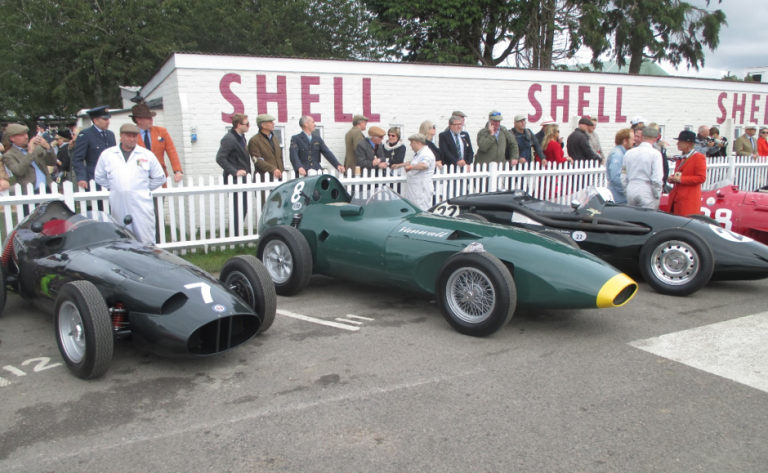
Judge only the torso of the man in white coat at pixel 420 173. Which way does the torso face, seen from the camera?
to the viewer's left

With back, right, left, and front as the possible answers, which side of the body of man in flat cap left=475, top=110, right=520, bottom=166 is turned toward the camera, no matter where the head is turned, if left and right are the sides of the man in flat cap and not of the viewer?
front

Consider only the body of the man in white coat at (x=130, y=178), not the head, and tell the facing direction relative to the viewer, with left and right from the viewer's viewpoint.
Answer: facing the viewer

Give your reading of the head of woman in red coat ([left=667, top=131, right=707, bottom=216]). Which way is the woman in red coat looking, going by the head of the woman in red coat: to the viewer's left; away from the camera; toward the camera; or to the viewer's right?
to the viewer's left

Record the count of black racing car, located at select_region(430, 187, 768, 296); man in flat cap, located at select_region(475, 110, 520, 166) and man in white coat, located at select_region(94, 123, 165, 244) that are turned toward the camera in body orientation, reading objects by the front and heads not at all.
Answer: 2

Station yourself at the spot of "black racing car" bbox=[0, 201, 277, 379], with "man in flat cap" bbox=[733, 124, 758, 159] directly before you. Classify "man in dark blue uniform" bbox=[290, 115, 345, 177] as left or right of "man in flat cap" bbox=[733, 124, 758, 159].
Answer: left

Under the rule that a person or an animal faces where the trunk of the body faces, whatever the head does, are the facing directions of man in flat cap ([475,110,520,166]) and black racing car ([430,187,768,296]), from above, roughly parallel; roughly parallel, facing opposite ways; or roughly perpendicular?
roughly perpendicular

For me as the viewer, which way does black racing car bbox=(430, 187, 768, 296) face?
facing to the right of the viewer

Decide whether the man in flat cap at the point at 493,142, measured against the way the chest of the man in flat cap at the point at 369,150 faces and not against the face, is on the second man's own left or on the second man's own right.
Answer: on the second man's own left

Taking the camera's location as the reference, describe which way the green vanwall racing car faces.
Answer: facing the viewer and to the right of the viewer

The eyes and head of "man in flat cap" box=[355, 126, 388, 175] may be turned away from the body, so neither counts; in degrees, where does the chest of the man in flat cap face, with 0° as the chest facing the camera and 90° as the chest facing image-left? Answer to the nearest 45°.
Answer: approximately 315°

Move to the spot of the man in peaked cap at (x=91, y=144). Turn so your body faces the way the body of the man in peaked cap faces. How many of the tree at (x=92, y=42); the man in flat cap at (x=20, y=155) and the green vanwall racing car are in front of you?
1

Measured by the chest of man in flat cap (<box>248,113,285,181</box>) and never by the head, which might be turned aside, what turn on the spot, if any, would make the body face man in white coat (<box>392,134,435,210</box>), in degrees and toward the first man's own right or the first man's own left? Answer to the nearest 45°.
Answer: approximately 45° to the first man's own left

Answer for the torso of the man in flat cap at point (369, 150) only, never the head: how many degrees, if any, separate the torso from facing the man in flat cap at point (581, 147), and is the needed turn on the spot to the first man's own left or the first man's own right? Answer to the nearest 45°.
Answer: approximately 45° to the first man's own left

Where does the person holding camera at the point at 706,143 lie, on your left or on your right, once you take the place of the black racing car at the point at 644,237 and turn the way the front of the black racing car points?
on your left

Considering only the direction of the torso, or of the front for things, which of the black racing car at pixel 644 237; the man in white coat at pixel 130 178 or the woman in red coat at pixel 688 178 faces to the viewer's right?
the black racing car
